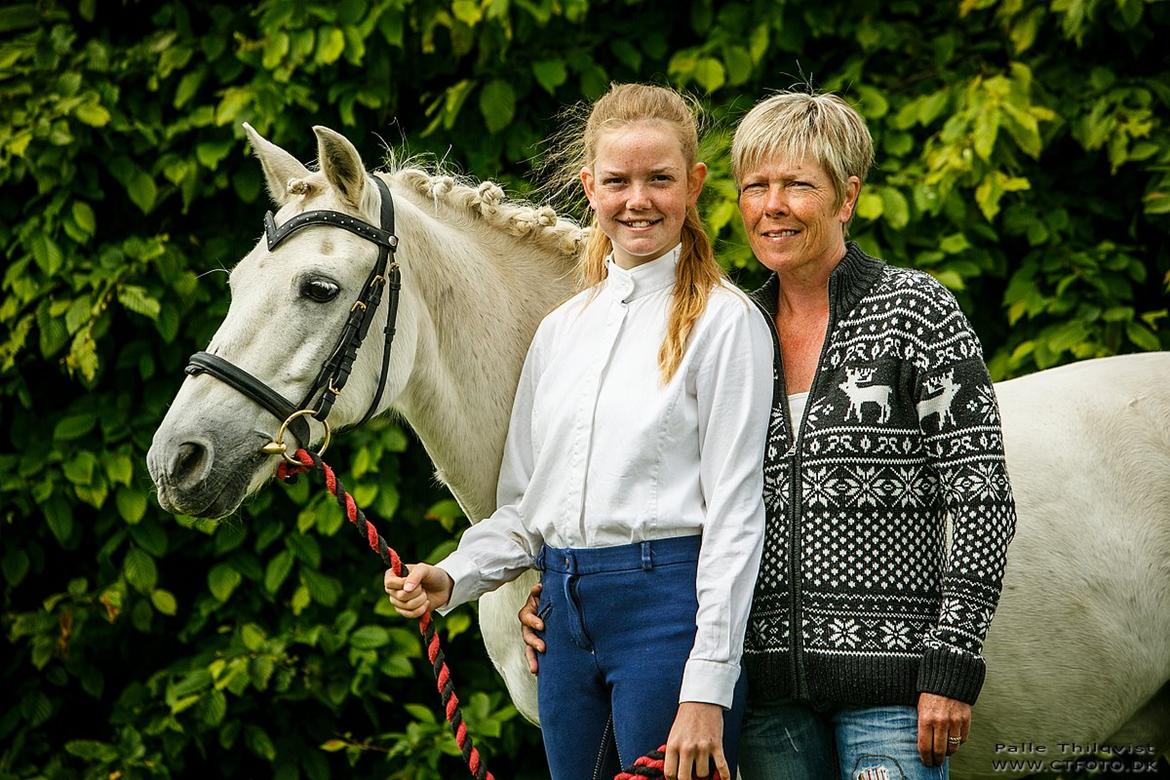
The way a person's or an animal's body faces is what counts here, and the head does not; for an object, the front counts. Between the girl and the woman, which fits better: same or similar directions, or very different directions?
same or similar directions

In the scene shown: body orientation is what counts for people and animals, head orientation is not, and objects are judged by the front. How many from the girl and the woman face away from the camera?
0

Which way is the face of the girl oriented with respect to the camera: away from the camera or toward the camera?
toward the camera

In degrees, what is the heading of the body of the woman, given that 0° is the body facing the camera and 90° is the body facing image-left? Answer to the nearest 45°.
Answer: approximately 45°

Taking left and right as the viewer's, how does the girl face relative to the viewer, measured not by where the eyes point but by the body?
facing the viewer and to the left of the viewer

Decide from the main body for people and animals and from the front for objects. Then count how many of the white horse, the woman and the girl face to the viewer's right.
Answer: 0

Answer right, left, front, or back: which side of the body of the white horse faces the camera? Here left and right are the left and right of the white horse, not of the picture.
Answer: left
